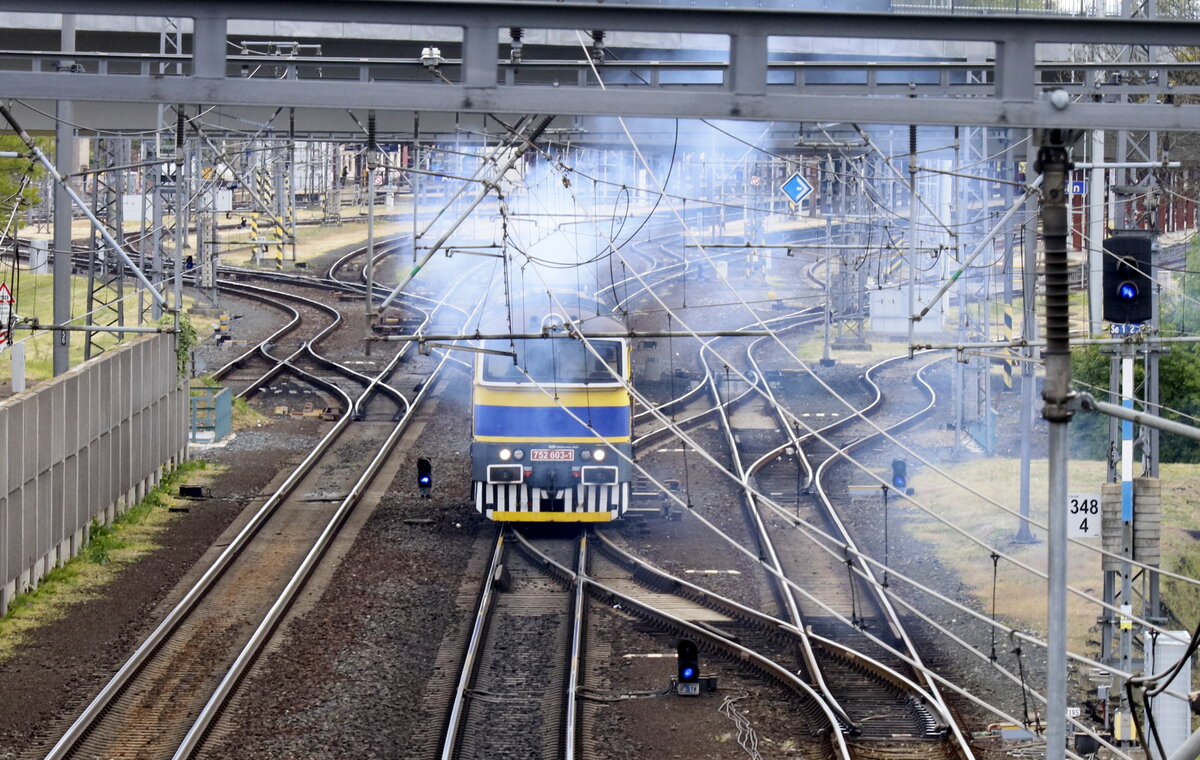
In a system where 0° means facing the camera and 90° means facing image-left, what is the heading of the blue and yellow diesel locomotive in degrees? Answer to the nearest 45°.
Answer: approximately 0°

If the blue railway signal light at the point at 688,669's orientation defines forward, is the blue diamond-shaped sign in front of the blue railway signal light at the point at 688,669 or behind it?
behind

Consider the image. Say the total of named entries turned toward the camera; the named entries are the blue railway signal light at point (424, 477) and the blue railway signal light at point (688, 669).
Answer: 2

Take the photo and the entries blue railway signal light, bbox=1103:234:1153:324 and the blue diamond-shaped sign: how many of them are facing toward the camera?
2

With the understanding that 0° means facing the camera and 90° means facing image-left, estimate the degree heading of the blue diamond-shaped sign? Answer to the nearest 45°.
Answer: approximately 0°

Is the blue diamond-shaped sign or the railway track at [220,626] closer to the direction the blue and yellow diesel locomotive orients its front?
the railway track
